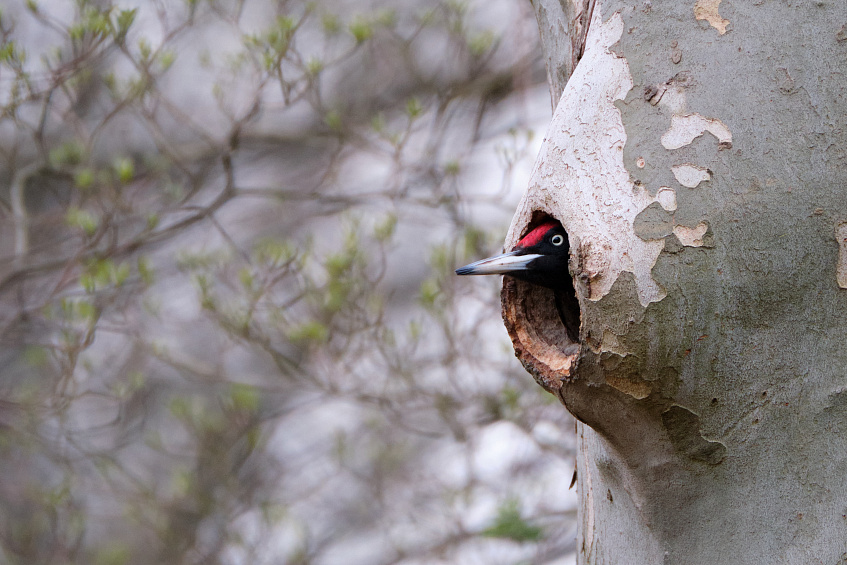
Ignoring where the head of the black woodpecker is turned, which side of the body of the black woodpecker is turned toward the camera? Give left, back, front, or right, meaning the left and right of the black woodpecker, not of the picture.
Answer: left
